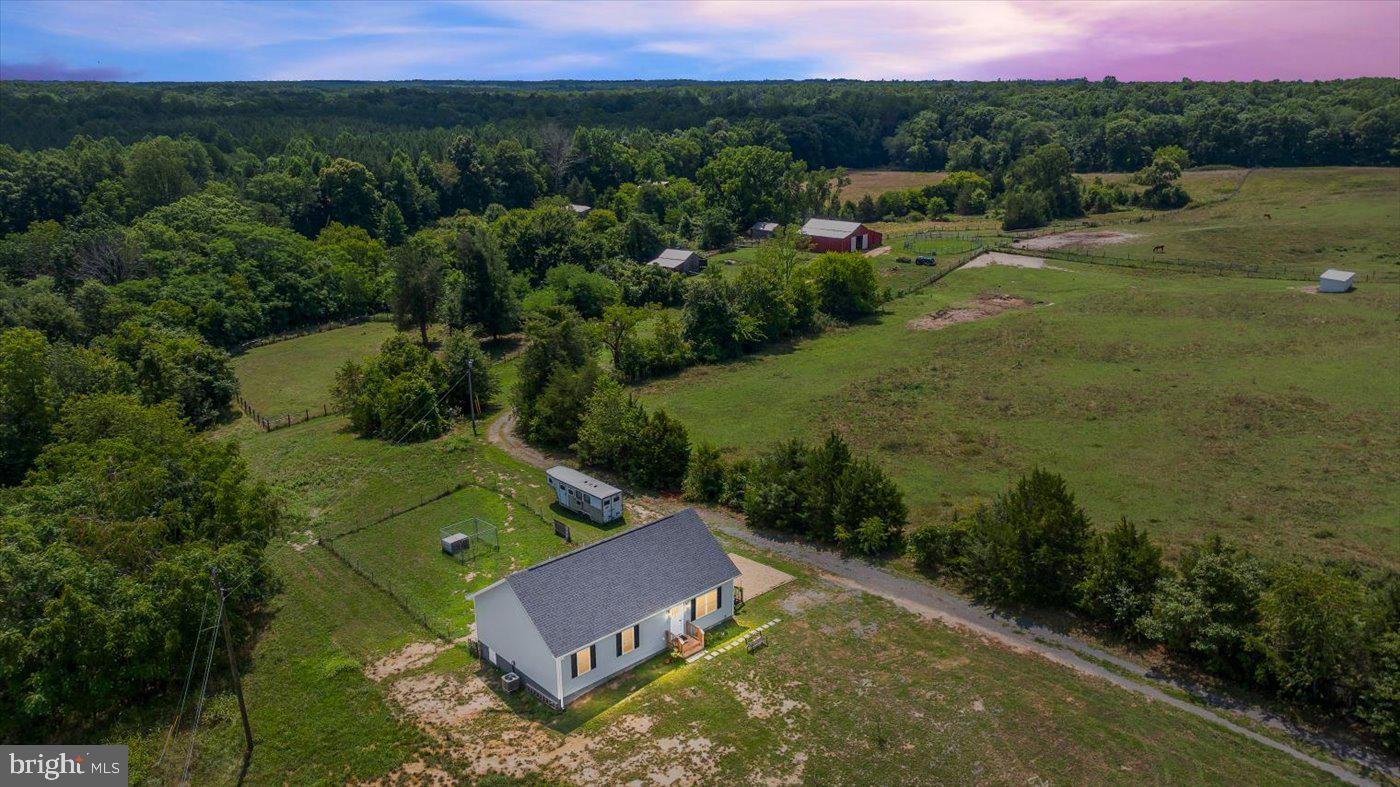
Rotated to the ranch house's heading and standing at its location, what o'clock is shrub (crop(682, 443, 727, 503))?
The shrub is roughly at 8 o'clock from the ranch house.

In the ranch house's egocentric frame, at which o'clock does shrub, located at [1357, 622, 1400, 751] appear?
The shrub is roughly at 11 o'clock from the ranch house.

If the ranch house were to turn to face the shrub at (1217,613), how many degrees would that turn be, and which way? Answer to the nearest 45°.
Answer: approximately 45° to its left

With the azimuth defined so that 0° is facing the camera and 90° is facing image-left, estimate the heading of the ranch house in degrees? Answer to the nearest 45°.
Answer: approximately 315°

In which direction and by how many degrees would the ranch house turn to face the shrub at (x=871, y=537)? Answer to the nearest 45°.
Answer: approximately 90° to its left

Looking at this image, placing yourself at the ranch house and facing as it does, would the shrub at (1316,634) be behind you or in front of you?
in front

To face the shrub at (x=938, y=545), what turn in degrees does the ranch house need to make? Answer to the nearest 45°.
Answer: approximately 45° to its left

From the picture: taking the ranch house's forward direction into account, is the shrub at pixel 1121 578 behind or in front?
in front

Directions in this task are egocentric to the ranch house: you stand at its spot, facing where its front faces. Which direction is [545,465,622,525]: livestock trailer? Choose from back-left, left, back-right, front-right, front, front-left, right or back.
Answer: back-left

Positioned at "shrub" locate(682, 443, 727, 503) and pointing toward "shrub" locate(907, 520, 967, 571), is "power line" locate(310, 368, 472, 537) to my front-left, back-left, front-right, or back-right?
back-right

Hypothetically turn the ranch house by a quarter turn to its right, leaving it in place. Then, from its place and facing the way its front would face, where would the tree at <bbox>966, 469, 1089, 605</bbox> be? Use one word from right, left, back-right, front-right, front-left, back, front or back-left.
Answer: back-left

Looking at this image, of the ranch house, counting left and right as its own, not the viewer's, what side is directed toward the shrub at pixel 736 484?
left

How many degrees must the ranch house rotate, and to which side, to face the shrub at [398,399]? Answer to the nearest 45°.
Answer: approximately 180°
